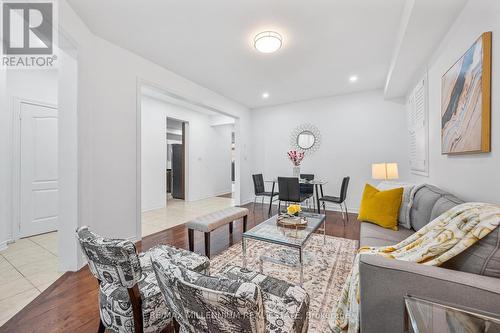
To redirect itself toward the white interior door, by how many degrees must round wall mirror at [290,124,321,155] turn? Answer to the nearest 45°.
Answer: approximately 45° to its right

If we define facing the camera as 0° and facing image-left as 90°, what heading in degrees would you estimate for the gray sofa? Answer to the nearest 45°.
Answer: approximately 90°

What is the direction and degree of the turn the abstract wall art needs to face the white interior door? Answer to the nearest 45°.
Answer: approximately 45° to its left

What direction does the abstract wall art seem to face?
to the viewer's left

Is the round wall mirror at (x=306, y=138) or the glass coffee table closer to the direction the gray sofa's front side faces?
the glass coffee table

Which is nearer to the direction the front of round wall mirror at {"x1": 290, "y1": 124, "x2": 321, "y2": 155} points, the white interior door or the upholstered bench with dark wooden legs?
the upholstered bench with dark wooden legs
